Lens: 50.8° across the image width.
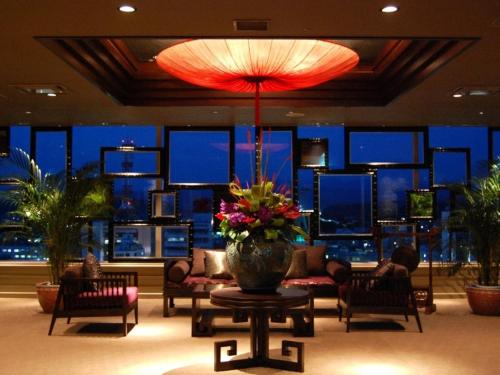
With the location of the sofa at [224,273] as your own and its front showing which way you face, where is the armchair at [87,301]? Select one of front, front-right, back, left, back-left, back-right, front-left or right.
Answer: front-right

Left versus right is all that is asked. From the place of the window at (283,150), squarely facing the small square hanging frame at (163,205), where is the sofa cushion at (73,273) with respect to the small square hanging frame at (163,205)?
left

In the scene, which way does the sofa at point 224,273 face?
toward the camera

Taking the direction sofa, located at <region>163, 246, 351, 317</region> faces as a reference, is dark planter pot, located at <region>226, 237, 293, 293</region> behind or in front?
in front

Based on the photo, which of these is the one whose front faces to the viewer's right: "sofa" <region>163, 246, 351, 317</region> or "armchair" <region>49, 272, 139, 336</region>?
the armchair

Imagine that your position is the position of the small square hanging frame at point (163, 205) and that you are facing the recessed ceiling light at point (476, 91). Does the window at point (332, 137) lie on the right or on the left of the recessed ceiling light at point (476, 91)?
left

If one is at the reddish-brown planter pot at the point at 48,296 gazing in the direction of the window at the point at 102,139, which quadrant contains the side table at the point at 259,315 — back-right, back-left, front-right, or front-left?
back-right

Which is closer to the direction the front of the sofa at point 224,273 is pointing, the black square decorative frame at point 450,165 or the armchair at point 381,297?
the armchair

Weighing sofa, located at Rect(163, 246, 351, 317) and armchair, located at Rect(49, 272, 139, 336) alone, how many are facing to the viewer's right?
1

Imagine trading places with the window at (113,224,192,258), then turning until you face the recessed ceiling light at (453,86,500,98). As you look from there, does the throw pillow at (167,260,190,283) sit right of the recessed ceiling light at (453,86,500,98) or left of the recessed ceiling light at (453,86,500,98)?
right

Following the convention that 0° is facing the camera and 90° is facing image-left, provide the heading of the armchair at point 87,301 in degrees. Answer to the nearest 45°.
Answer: approximately 270°

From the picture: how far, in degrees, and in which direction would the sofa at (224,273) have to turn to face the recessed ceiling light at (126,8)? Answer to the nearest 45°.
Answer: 0° — it already faces it

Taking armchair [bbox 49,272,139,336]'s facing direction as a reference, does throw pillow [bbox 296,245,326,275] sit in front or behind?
in front
